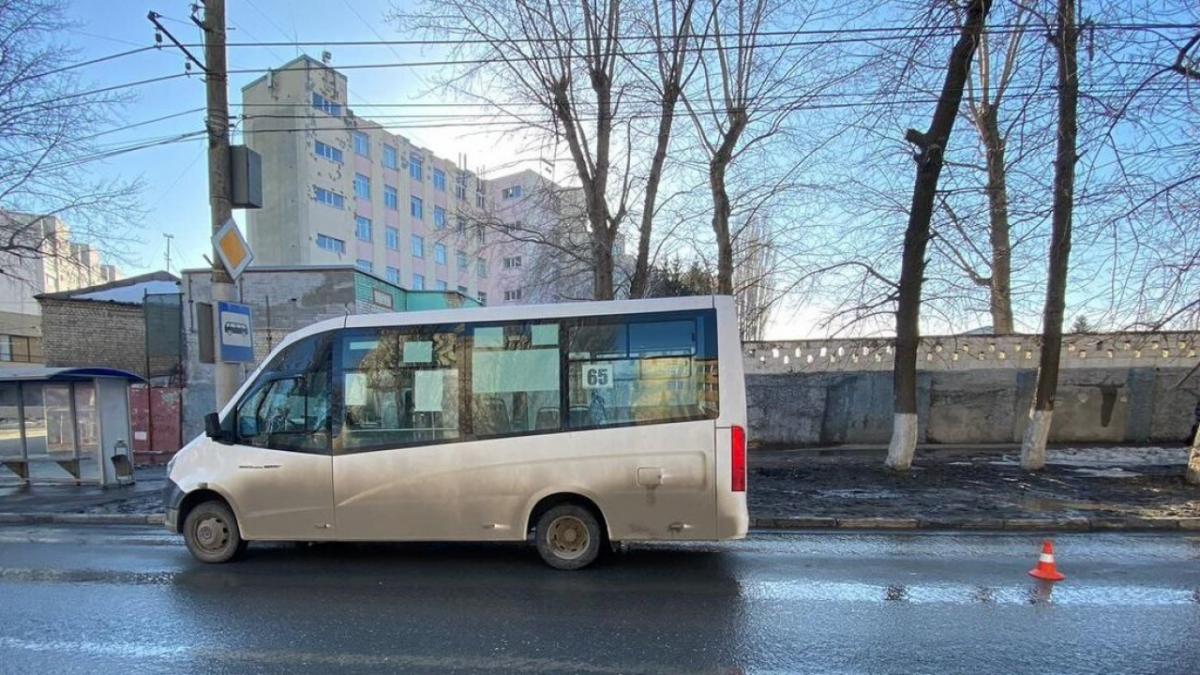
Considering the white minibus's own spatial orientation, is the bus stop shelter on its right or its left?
on its right

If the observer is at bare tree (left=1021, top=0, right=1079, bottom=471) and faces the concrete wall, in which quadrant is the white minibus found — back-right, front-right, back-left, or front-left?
back-left

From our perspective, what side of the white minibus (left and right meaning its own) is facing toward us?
left

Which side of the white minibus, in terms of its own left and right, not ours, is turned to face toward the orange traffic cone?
back

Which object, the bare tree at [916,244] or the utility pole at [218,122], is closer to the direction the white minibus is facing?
the utility pole

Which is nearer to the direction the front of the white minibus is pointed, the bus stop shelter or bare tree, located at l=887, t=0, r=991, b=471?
the bus stop shelter
